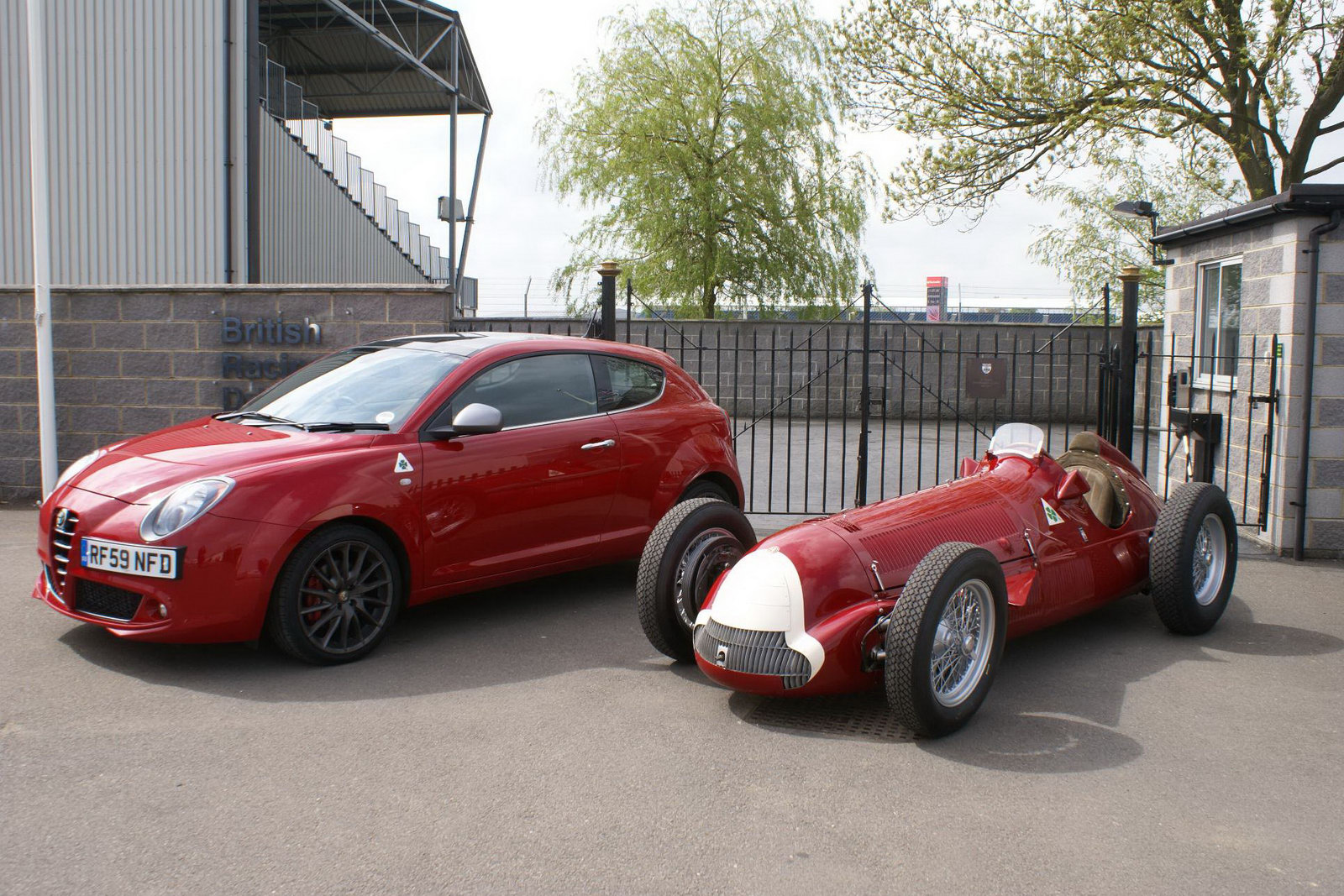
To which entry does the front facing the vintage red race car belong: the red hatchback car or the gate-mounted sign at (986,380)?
the gate-mounted sign

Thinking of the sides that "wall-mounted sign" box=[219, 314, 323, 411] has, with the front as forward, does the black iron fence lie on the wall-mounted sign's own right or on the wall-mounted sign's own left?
on the wall-mounted sign's own left

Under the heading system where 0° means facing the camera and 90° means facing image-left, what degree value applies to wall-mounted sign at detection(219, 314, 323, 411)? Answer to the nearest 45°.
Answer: approximately 0°

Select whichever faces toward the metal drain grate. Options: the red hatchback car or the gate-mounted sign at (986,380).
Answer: the gate-mounted sign

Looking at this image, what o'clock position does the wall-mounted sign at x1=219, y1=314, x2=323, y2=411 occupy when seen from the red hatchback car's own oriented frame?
The wall-mounted sign is roughly at 4 o'clock from the red hatchback car.

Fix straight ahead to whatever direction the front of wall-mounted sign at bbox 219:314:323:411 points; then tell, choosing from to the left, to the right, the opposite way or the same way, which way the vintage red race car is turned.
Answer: to the right

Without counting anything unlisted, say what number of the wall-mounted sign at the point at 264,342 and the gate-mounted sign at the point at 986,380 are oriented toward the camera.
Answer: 2

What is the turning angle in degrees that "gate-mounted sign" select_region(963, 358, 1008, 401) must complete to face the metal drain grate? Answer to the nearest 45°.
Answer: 0° — it already faces it

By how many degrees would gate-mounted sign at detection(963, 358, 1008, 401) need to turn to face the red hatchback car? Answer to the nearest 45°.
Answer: approximately 45° to its right

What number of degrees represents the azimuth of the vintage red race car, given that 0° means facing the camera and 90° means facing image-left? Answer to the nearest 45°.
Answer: approximately 45°

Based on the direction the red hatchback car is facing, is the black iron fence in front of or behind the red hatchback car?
behind
